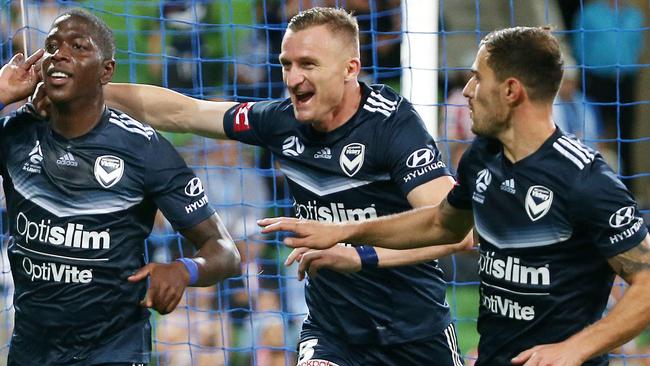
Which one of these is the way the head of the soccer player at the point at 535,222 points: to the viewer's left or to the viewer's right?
to the viewer's left

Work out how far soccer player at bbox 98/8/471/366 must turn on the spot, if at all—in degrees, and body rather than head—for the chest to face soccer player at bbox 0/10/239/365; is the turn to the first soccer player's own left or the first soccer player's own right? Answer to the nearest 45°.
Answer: approximately 45° to the first soccer player's own right

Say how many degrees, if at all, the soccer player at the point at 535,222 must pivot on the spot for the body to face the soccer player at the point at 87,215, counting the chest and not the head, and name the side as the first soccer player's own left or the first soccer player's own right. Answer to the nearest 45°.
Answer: approximately 45° to the first soccer player's own right

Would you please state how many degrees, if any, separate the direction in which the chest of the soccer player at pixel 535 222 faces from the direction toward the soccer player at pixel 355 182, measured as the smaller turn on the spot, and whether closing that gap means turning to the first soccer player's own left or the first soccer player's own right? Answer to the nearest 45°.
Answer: approximately 90° to the first soccer player's own right

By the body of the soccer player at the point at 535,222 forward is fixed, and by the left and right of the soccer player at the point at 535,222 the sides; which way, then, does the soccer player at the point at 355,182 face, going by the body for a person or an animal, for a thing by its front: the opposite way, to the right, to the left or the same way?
the same way

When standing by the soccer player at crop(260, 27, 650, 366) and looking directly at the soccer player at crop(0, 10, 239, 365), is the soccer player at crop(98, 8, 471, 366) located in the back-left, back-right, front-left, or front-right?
front-right

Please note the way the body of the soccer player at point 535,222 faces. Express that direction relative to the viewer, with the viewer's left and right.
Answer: facing the viewer and to the left of the viewer

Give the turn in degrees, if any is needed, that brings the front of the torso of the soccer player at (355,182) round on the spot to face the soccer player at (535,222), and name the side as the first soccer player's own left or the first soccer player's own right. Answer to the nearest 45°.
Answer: approximately 90° to the first soccer player's own left

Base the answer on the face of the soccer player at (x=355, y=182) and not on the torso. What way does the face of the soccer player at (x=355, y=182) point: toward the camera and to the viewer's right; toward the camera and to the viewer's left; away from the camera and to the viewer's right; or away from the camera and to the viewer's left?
toward the camera and to the viewer's left

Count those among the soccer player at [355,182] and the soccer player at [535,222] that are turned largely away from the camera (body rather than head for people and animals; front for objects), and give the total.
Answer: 0
